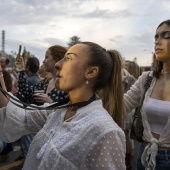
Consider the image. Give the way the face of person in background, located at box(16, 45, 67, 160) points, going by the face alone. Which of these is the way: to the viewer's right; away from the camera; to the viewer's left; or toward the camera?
to the viewer's left

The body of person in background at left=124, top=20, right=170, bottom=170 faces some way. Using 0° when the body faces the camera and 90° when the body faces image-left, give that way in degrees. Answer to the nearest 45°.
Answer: approximately 45°

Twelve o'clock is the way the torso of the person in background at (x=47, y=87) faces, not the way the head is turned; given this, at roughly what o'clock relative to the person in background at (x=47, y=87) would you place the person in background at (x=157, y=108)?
the person in background at (x=157, y=108) is roughly at 8 o'clock from the person in background at (x=47, y=87).
